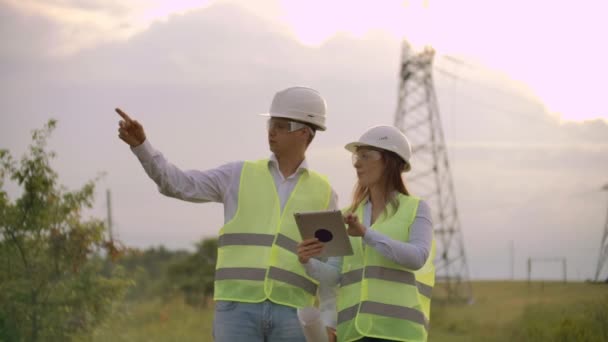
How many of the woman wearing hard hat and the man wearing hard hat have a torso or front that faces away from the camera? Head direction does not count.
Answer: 0

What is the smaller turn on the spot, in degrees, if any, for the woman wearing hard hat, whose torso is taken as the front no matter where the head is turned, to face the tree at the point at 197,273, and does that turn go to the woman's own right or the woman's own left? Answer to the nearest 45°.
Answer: approximately 135° to the woman's own right

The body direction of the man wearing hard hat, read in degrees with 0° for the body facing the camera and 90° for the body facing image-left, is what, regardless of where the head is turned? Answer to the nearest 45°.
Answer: approximately 0°

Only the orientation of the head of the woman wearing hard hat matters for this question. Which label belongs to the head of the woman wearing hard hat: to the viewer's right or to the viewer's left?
to the viewer's left

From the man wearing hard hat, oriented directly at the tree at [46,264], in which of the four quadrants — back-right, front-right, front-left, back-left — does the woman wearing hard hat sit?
back-right

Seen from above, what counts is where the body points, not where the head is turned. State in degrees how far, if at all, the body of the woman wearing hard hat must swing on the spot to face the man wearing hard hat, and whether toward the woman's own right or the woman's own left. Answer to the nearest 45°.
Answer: approximately 45° to the woman's own right

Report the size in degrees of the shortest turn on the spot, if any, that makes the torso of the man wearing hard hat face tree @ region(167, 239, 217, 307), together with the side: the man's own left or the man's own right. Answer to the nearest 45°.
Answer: approximately 180°

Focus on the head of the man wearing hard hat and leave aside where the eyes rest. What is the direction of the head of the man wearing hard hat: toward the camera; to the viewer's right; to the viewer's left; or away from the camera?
to the viewer's left

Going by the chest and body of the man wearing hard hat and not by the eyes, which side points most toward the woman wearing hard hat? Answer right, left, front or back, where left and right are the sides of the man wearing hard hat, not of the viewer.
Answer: left

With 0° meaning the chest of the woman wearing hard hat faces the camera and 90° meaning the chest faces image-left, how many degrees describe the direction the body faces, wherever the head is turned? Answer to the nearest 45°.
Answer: approximately 45°

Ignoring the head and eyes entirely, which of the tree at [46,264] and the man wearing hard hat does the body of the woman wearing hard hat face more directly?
the man wearing hard hat

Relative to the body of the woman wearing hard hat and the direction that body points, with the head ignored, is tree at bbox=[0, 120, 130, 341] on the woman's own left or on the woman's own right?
on the woman's own right
